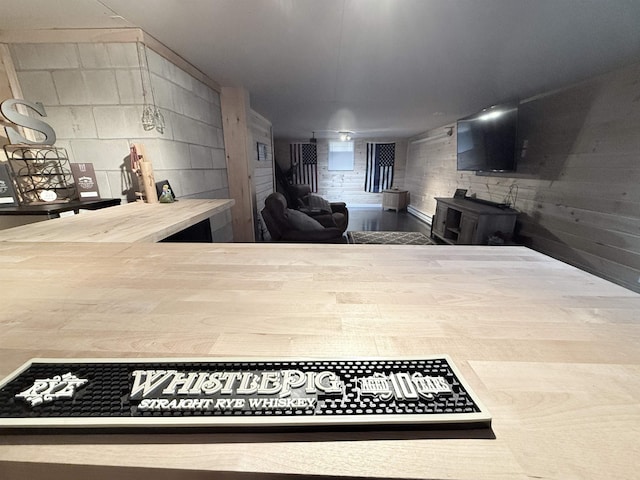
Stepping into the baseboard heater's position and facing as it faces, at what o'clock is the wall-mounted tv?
The wall-mounted tv is roughly at 10 o'clock from the baseboard heater.

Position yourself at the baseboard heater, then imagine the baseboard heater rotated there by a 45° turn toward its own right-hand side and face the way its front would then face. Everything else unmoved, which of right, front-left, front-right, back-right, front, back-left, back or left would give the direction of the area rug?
left

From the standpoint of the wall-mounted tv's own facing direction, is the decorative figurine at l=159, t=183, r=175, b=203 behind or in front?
in front

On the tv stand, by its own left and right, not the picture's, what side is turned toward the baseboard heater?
right

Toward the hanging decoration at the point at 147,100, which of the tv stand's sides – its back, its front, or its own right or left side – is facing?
front

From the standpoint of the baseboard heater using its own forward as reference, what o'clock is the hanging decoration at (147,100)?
The hanging decoration is roughly at 11 o'clock from the baseboard heater.

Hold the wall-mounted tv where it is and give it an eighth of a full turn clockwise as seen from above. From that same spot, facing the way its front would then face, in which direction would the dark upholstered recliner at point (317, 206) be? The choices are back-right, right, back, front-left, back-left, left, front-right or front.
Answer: front

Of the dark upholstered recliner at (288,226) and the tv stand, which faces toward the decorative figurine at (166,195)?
the tv stand
